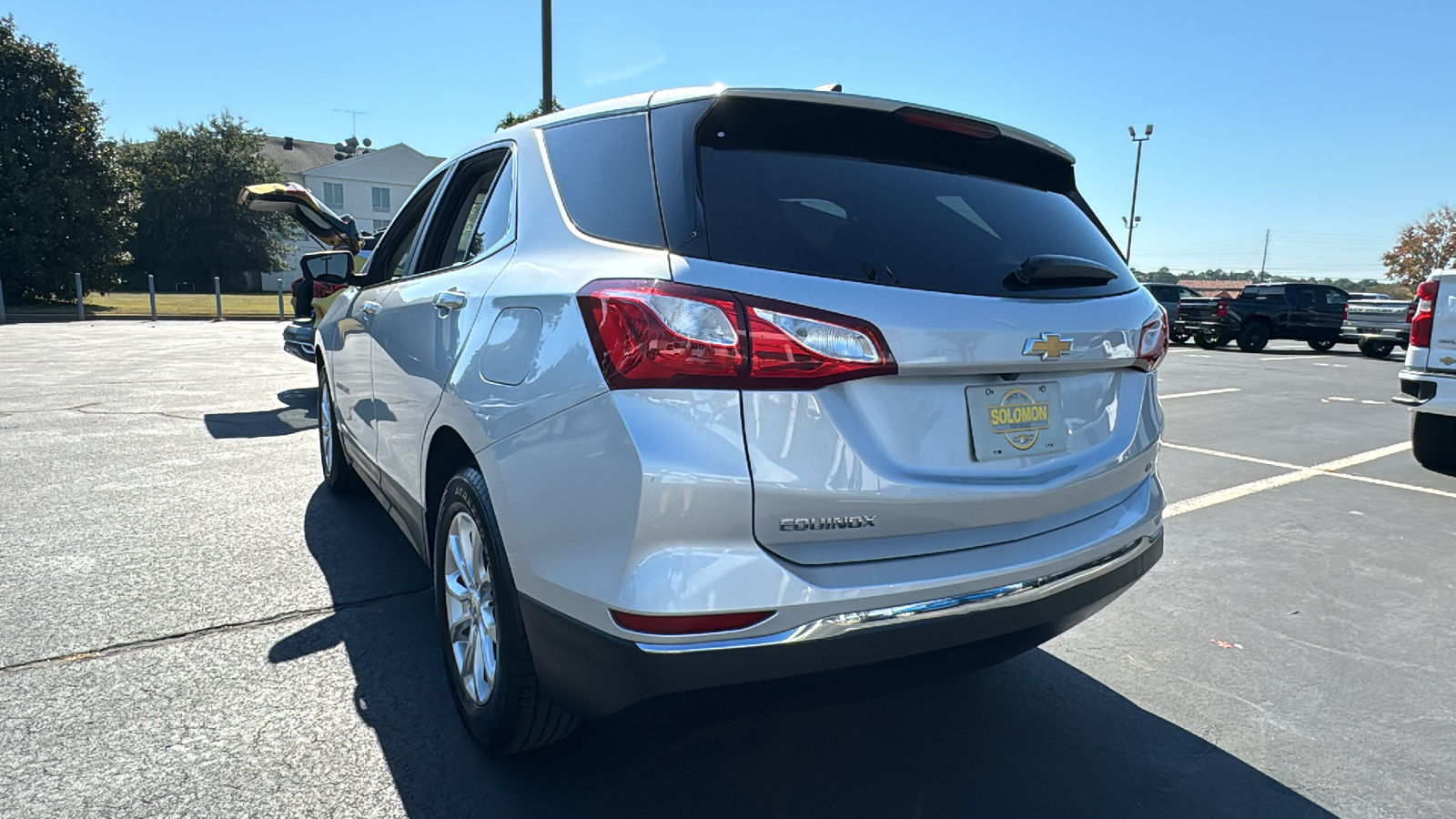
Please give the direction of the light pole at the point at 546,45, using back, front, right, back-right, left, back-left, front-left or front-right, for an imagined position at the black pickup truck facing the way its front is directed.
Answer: back

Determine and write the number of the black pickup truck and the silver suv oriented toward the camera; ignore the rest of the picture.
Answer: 0

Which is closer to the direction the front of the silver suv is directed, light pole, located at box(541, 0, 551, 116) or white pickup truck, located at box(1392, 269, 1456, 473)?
the light pole

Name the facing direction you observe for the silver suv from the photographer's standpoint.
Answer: facing away from the viewer and to the left of the viewer

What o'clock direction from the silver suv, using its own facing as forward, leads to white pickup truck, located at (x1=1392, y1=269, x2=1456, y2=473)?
The white pickup truck is roughly at 3 o'clock from the silver suv.

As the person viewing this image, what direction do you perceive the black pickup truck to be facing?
facing away from the viewer and to the right of the viewer

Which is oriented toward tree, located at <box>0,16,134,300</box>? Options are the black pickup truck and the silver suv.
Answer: the silver suv
